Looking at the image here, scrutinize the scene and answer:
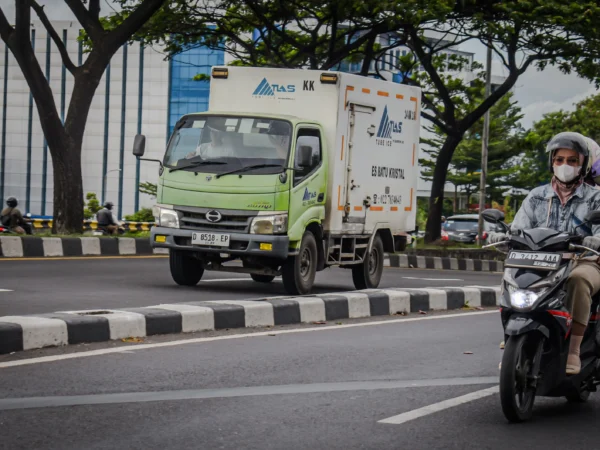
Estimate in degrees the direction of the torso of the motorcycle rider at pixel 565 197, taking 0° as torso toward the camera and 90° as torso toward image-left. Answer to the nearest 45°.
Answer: approximately 45°

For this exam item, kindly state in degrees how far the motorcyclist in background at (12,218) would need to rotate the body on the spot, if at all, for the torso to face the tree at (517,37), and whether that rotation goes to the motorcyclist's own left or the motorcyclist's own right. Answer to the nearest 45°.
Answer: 0° — they already face it

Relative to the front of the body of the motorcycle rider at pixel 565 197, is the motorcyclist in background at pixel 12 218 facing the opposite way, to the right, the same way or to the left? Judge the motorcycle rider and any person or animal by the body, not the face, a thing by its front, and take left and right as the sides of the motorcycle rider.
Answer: the opposite way

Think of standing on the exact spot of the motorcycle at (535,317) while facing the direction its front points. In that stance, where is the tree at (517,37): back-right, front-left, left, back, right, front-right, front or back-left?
back-right

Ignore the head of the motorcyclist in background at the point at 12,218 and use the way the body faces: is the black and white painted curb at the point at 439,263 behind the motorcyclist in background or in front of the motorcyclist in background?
in front

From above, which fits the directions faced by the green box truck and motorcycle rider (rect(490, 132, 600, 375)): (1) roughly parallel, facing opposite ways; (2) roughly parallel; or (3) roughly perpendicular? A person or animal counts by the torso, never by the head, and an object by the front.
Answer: roughly parallel

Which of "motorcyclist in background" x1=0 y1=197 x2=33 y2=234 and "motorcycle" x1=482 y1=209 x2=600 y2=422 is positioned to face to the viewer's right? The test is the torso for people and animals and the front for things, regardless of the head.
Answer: the motorcyclist in background

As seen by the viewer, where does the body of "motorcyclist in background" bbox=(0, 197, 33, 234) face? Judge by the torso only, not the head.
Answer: to the viewer's right

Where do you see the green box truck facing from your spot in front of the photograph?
facing the viewer and to the left of the viewer

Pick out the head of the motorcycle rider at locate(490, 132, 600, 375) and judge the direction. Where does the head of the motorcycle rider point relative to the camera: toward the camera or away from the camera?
toward the camera

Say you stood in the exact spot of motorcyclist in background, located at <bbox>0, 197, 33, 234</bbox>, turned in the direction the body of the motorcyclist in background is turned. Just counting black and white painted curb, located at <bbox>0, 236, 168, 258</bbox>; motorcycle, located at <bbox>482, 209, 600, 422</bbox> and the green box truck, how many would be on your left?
0

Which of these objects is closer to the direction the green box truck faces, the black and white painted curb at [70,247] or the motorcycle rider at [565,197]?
the motorcycle rider

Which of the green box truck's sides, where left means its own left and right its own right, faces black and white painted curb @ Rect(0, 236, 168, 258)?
right

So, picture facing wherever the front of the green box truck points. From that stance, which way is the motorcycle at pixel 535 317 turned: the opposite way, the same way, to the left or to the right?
the same way

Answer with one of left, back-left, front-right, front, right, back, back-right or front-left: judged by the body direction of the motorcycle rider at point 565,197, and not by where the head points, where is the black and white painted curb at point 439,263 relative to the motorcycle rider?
back-right
